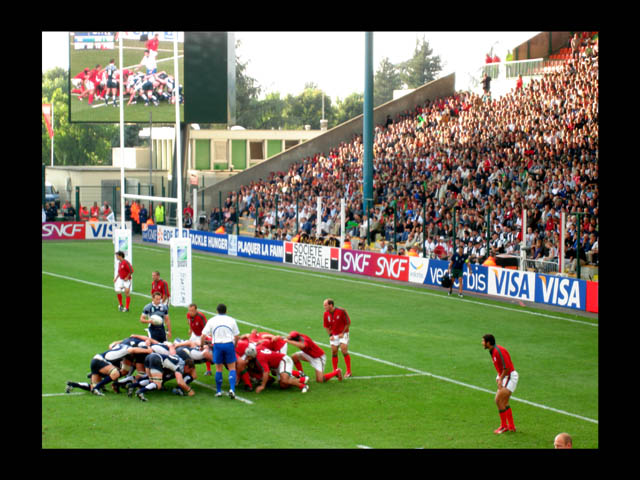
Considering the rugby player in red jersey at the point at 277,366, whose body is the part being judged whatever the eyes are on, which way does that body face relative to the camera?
to the viewer's left

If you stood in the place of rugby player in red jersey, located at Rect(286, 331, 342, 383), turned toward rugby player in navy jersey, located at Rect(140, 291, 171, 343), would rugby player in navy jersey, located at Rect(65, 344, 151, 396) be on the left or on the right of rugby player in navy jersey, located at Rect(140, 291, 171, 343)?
left

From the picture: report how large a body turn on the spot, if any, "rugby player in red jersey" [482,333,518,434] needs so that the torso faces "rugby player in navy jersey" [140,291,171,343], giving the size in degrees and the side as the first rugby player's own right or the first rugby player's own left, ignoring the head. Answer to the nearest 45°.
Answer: approximately 45° to the first rugby player's own right

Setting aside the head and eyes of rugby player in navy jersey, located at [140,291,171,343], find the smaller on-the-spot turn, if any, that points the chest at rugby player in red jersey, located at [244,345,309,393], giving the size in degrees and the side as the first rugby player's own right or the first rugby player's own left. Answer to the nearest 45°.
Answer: approximately 45° to the first rugby player's own left

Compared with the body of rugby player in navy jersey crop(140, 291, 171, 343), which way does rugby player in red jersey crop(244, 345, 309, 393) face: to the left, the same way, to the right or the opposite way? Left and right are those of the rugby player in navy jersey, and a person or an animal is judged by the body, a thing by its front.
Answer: to the right

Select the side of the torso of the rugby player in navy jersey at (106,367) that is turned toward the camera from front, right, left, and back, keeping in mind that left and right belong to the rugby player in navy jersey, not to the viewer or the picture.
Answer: right

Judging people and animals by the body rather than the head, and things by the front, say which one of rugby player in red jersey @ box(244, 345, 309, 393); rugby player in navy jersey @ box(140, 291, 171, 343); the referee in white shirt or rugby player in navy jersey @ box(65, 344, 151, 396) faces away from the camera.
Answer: the referee in white shirt

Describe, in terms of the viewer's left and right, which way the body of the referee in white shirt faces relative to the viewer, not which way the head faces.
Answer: facing away from the viewer

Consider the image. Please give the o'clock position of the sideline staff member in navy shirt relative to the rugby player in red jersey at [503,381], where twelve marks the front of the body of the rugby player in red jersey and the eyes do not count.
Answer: The sideline staff member in navy shirt is roughly at 3 o'clock from the rugby player in red jersey.

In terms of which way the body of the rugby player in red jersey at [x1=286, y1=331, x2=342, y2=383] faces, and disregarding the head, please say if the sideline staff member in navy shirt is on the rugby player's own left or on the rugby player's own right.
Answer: on the rugby player's own right

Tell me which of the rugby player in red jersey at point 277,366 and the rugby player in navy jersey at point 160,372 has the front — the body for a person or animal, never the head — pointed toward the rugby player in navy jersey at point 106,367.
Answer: the rugby player in red jersey

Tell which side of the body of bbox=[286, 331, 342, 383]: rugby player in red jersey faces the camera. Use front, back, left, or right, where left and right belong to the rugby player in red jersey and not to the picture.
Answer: left

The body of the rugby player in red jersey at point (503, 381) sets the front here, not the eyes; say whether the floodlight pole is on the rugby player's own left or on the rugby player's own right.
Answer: on the rugby player's own right

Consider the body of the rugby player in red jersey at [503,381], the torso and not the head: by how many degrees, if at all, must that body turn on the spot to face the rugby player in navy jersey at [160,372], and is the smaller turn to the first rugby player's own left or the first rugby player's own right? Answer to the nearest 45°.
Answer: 0° — they already face them

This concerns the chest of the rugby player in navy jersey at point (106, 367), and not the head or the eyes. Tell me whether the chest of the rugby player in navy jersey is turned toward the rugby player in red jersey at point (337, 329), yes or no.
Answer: yes

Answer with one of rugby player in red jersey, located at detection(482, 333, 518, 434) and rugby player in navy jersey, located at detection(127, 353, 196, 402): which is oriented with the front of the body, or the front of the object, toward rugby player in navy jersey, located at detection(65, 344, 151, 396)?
the rugby player in red jersey
